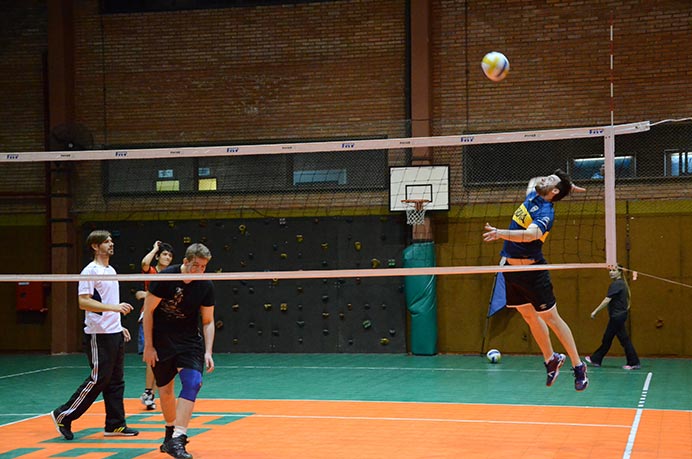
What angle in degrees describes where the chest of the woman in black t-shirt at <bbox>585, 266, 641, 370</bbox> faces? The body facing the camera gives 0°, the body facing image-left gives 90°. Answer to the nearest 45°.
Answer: approximately 90°

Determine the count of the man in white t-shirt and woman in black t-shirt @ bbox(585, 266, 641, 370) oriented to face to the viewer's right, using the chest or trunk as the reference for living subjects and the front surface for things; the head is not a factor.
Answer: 1

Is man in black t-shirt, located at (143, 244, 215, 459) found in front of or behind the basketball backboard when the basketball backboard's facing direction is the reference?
in front

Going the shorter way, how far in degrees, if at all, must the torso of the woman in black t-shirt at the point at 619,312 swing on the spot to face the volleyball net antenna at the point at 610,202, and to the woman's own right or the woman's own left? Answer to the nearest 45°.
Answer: approximately 90° to the woman's own left

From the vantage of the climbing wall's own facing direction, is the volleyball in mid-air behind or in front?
in front

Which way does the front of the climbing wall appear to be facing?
toward the camera

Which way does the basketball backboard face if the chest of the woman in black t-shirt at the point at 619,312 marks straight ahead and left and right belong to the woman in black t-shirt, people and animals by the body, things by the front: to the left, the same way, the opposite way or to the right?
to the left

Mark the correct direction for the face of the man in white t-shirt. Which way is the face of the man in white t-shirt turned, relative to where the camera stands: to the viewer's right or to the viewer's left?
to the viewer's right

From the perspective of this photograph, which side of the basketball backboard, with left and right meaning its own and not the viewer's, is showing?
front

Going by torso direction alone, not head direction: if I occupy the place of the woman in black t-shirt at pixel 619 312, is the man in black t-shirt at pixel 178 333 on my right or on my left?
on my left

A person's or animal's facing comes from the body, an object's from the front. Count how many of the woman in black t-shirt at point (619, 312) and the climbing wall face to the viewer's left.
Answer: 1

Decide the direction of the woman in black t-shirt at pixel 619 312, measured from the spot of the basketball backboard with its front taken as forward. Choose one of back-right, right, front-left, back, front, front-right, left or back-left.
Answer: front-left

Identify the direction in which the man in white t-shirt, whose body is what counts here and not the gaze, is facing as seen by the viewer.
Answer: to the viewer's right
